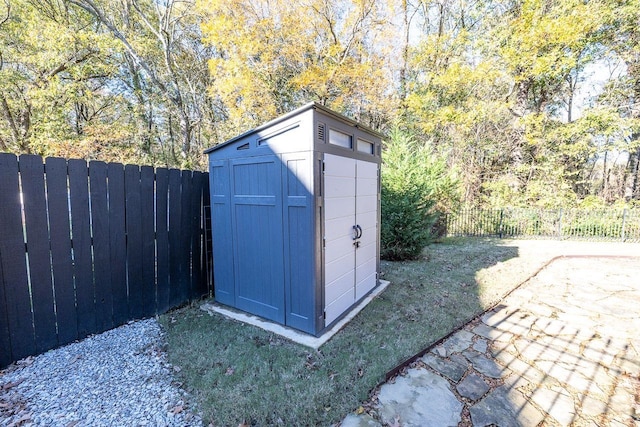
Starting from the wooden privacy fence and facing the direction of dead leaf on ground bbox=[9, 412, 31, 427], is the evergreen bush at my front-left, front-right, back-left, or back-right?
back-left

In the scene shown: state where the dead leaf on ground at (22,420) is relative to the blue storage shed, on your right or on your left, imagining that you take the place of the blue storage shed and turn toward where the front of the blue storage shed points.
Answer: on your right

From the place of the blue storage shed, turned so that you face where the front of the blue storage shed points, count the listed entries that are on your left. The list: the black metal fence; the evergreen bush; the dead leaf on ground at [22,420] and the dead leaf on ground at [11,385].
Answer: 2

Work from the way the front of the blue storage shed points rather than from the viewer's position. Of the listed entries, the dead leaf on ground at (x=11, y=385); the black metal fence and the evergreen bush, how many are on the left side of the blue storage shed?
2

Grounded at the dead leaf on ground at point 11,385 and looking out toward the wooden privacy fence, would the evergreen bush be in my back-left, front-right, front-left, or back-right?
front-right

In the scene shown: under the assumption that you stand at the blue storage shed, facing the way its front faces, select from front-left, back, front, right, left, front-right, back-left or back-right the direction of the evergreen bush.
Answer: left

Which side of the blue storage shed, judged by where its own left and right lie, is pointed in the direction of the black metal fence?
left

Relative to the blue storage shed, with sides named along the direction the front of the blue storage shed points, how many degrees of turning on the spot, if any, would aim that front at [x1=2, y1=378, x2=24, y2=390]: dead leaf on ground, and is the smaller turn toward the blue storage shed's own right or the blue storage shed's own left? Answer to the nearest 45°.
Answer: approximately 135° to the blue storage shed's own right

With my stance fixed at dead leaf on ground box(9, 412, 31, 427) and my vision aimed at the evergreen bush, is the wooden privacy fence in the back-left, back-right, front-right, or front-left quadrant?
front-left

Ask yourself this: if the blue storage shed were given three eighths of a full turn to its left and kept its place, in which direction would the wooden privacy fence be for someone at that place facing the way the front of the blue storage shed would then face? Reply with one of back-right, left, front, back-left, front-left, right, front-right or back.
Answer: left

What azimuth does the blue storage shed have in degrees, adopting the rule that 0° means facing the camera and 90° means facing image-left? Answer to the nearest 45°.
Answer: approximately 315°
